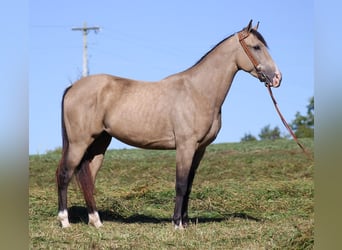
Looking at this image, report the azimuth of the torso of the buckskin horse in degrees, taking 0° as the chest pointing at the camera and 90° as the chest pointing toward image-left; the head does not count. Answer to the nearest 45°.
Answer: approximately 270°
